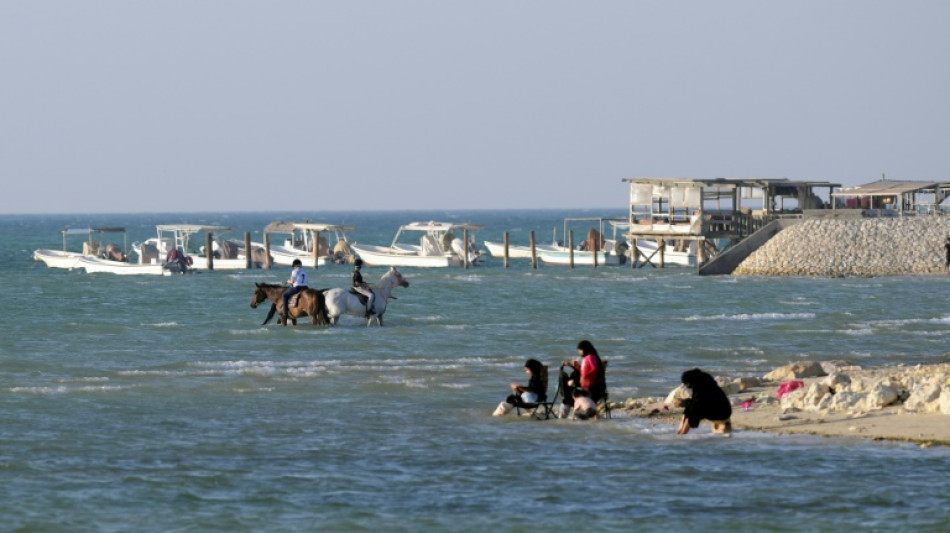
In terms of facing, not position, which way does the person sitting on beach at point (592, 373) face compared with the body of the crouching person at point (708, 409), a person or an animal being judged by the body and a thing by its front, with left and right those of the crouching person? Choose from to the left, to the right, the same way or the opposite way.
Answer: the same way

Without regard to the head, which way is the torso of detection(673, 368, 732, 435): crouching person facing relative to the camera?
to the viewer's left

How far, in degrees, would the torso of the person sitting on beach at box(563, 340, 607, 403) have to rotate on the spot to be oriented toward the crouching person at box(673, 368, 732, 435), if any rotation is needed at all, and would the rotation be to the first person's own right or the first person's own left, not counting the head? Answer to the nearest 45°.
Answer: approximately 135° to the first person's own left

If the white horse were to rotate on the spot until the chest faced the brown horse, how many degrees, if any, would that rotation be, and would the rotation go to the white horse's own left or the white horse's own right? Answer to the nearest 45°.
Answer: approximately 180°

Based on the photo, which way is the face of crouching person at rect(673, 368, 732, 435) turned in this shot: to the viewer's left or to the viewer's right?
to the viewer's left

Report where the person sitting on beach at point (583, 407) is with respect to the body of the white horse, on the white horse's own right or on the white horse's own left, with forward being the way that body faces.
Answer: on the white horse's own right

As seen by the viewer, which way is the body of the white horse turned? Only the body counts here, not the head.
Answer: to the viewer's right

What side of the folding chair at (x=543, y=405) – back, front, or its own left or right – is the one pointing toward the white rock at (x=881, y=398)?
back

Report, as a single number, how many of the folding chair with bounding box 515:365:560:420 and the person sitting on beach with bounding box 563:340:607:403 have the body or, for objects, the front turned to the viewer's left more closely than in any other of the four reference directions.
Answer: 2

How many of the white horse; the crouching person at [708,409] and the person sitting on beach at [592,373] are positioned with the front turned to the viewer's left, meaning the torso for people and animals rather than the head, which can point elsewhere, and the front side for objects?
2

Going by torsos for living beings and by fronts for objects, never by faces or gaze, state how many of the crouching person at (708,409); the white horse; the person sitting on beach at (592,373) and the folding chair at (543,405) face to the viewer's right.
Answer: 1

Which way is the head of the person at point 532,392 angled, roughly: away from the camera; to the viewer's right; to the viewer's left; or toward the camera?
to the viewer's left

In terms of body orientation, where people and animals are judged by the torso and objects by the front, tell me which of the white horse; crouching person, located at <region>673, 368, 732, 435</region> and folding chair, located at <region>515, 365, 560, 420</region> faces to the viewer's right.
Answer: the white horse

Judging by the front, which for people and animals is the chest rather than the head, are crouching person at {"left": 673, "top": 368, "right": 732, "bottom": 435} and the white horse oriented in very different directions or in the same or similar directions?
very different directions

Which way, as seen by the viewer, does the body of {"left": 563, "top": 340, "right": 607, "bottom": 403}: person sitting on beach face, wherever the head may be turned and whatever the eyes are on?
to the viewer's left

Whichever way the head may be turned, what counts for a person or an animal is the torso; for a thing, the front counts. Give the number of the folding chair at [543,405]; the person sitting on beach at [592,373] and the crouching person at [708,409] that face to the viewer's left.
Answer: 3

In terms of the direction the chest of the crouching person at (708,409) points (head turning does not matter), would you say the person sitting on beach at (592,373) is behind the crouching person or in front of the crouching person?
in front

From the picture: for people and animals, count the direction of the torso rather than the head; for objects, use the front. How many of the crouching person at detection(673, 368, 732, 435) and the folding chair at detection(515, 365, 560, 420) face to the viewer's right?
0

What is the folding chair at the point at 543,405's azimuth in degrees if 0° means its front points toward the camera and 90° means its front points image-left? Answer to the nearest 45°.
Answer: approximately 90°

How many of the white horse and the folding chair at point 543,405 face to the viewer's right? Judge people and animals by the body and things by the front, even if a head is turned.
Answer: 1
